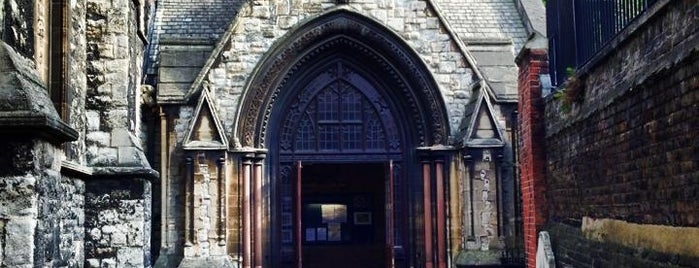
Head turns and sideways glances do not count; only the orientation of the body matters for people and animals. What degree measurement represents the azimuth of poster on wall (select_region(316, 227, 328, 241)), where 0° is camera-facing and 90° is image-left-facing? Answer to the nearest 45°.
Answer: approximately 0°

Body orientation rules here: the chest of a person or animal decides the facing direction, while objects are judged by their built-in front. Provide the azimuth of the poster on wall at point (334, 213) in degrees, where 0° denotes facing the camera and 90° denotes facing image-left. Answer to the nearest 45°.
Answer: approximately 0°

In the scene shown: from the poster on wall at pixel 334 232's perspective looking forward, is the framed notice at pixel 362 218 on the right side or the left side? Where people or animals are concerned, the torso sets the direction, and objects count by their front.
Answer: on its left
